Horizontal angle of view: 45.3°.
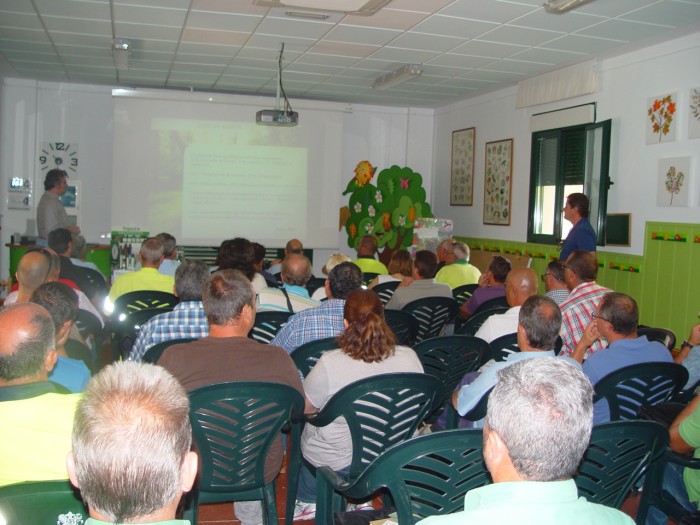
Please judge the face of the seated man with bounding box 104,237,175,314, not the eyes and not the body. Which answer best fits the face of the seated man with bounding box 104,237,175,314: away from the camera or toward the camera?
away from the camera

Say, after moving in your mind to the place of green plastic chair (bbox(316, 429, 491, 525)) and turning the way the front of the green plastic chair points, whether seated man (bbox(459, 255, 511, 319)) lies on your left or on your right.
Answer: on your right

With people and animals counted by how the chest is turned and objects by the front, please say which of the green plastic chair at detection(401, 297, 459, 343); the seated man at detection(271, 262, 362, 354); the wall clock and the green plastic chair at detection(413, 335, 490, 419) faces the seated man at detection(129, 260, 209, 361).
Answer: the wall clock

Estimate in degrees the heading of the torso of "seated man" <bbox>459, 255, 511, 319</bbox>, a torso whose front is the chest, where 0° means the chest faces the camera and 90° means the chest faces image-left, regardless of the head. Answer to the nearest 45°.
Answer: approximately 135°

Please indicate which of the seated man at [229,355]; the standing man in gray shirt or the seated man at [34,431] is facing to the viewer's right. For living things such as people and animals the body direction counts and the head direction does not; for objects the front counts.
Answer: the standing man in gray shirt

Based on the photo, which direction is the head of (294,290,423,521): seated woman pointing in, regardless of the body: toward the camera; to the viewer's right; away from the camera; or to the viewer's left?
away from the camera

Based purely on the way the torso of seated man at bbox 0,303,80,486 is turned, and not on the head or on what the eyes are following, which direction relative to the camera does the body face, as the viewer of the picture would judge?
away from the camera

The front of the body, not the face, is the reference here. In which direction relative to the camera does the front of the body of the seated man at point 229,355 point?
away from the camera

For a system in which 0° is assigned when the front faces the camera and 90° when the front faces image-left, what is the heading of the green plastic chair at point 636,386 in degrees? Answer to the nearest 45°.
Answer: approximately 135°

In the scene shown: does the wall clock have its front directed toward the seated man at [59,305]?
yes

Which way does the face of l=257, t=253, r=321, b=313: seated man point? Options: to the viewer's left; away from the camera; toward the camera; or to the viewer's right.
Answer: away from the camera

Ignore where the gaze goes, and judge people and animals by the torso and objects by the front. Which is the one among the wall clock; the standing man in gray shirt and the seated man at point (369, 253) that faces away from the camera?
the seated man

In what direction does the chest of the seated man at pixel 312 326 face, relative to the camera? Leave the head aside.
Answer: away from the camera

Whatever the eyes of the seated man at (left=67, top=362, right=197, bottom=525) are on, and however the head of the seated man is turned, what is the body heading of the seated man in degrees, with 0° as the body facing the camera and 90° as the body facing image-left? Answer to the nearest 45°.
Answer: approximately 180°

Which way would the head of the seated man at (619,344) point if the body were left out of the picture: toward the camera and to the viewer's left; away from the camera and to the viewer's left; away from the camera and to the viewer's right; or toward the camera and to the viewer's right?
away from the camera and to the viewer's left
